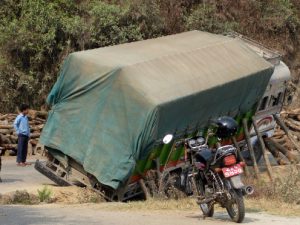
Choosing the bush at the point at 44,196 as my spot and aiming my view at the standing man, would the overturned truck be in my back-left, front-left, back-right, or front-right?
front-right

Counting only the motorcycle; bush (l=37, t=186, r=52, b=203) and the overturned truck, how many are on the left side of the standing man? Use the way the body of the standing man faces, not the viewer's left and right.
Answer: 0

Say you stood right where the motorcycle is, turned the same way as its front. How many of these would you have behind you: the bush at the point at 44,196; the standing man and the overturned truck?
0

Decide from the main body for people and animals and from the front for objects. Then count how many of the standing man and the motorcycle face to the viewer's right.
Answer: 1

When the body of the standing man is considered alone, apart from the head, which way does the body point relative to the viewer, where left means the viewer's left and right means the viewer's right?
facing to the right of the viewer

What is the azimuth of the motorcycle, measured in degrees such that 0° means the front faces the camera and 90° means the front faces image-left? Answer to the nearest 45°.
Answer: approximately 135°

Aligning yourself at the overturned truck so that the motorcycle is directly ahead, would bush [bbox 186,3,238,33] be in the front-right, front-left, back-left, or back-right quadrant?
back-left

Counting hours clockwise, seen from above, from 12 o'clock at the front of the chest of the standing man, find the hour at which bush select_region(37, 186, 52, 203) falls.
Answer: The bush is roughly at 3 o'clock from the standing man.

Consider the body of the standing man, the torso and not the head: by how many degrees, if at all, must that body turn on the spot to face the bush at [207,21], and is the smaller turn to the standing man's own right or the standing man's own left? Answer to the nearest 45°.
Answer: approximately 45° to the standing man's own left

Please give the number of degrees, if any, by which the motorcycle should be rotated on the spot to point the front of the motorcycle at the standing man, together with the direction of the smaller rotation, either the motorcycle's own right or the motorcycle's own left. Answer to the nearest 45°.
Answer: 0° — it already faces them

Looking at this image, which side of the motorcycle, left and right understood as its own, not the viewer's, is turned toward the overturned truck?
front
